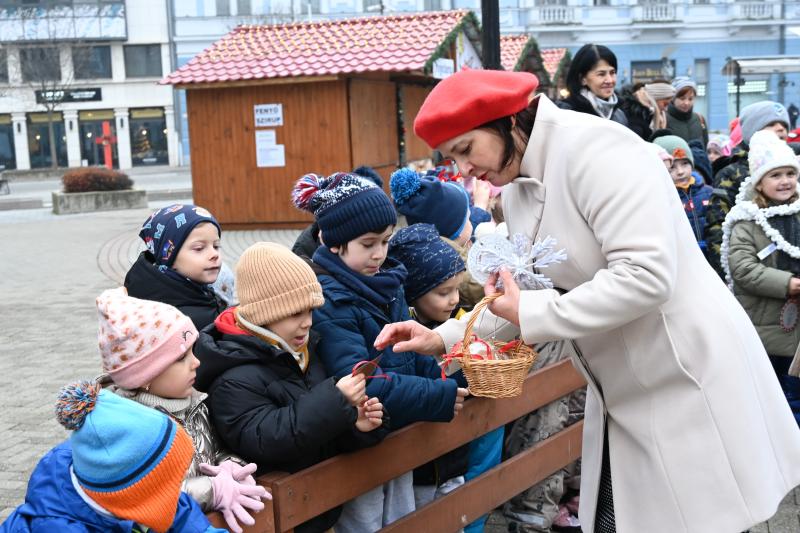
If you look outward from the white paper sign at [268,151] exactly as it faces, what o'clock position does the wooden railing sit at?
The wooden railing is roughly at 12 o'clock from the white paper sign.

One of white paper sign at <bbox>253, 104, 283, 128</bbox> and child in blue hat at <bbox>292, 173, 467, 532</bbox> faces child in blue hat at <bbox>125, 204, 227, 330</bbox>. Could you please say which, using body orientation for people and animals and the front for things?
the white paper sign

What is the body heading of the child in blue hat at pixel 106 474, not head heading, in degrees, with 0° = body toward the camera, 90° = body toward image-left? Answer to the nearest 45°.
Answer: approximately 225°

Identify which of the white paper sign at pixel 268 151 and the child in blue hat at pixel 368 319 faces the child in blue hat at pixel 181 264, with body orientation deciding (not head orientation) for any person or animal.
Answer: the white paper sign

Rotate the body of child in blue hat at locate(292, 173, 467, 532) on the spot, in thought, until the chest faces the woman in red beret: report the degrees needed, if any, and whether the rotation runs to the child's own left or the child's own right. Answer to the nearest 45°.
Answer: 0° — they already face them

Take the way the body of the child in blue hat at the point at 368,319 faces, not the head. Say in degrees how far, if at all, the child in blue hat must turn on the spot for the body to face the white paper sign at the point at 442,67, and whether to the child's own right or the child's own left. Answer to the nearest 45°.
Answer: approximately 135° to the child's own left

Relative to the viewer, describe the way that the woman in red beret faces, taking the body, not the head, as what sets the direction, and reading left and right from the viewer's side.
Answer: facing to the left of the viewer

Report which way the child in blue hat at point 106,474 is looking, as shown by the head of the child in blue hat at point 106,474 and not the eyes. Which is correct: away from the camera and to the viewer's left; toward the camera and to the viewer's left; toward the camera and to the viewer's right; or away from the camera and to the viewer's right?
away from the camera and to the viewer's right

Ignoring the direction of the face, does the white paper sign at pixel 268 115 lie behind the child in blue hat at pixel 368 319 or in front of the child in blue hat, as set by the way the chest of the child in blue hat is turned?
behind

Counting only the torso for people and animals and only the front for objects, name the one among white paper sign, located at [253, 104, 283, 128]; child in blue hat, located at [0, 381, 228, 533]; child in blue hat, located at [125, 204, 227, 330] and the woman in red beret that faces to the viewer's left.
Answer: the woman in red beret

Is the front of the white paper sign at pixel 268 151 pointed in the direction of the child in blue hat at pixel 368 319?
yes

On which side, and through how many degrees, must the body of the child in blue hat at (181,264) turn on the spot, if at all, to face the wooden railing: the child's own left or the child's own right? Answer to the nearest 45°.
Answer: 0° — they already face it
